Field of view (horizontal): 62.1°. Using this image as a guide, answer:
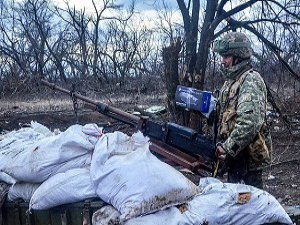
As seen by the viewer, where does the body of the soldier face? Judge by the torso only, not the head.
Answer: to the viewer's left

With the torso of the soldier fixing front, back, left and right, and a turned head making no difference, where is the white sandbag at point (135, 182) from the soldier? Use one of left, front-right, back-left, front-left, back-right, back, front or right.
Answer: front-left

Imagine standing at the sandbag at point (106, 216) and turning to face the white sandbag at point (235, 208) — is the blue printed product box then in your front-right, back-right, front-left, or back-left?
front-left

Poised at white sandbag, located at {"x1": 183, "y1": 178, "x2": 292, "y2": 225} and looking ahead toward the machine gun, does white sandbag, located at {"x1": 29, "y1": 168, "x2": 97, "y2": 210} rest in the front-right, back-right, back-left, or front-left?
front-left

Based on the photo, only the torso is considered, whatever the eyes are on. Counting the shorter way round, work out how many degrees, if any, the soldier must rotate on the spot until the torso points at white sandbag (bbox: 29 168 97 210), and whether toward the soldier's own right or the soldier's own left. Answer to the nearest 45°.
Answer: approximately 45° to the soldier's own left

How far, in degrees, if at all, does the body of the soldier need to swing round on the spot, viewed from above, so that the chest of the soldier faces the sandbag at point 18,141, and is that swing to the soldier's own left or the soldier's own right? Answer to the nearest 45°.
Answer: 0° — they already face it

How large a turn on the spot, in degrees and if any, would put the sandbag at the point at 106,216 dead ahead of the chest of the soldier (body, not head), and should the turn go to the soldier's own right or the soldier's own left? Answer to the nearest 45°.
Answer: approximately 45° to the soldier's own left

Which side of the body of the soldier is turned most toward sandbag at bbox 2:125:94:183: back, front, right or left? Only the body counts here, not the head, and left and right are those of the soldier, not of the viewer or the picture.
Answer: front

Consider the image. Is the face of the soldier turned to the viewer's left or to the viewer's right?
to the viewer's left

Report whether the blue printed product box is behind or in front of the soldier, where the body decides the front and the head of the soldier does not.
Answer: in front

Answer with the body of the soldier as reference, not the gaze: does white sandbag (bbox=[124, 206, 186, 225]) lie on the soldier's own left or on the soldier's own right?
on the soldier's own left

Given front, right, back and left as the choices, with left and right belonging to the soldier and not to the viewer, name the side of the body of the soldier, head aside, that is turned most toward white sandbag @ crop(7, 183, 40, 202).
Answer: front
